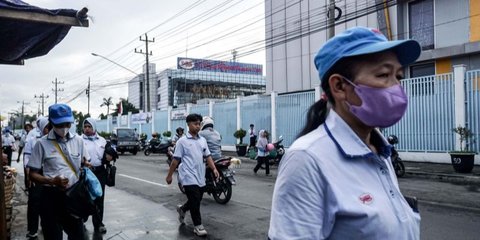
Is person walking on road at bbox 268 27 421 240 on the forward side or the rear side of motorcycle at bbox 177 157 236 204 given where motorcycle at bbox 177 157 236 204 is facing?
on the rear side

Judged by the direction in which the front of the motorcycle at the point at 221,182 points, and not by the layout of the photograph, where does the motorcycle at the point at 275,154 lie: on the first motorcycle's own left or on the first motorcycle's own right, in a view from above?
on the first motorcycle's own right

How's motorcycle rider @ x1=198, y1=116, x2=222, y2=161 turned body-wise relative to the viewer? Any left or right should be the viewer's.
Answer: facing away from the viewer and to the left of the viewer

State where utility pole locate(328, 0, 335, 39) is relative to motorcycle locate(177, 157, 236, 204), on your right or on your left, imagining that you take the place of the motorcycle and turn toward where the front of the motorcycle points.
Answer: on your right

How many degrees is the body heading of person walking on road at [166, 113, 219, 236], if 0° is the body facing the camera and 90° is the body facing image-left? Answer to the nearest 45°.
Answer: approximately 315°

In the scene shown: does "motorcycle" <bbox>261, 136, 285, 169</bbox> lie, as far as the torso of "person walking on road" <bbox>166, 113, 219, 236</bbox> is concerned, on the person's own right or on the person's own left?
on the person's own left
